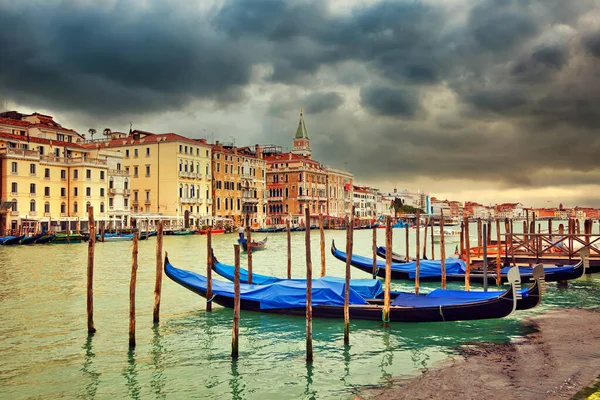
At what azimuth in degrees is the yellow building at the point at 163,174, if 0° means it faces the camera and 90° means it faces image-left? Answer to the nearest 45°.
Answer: approximately 315°

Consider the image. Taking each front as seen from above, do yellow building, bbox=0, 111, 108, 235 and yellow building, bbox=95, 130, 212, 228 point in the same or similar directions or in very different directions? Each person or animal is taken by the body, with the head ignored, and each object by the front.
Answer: same or similar directions

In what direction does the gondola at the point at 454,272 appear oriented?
to the viewer's right

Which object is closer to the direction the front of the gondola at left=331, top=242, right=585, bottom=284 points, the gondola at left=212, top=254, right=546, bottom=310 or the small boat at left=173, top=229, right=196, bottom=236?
the gondola

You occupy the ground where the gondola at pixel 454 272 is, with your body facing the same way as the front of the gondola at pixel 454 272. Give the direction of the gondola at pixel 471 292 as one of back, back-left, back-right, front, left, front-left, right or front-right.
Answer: right

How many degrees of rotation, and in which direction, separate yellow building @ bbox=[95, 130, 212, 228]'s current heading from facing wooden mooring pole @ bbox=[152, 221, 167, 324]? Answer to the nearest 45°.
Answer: approximately 45° to its right

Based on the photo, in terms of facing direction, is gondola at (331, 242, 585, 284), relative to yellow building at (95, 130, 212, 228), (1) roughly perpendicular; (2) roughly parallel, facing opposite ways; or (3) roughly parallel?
roughly parallel

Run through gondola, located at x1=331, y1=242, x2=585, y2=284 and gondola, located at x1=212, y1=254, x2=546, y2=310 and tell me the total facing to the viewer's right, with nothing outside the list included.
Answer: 2

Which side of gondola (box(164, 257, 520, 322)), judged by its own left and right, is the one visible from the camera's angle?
right

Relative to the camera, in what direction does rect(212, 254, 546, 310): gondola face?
facing to the right of the viewer

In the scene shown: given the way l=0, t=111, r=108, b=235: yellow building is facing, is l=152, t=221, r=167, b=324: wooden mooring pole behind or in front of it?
in front

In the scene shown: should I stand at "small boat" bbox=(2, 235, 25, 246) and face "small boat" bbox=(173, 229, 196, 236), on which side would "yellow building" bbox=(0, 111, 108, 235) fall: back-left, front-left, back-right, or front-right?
front-left
